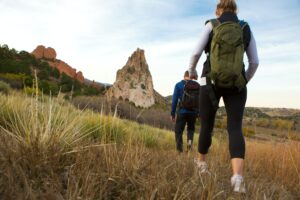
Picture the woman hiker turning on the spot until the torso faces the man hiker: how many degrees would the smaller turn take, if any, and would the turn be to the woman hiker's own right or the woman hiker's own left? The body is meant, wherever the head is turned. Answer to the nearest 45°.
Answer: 0° — they already face them

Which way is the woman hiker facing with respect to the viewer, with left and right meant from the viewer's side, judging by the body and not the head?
facing away from the viewer
